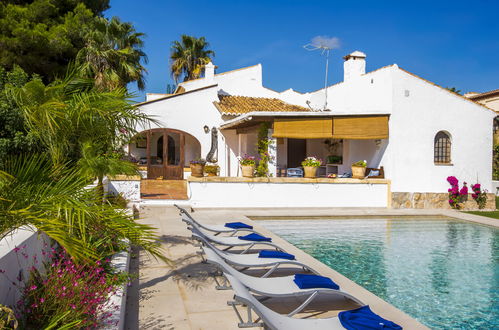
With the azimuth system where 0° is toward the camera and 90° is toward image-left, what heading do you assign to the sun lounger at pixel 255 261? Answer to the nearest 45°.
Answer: approximately 270°

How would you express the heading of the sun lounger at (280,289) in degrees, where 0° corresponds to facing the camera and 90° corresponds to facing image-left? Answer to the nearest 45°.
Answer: approximately 270°

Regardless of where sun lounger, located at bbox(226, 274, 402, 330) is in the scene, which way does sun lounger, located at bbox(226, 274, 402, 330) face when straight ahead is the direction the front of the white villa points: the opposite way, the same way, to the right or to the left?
to the left

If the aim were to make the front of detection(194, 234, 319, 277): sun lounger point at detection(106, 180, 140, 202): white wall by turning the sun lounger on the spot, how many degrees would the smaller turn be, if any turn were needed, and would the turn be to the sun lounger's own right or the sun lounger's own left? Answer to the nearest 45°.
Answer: approximately 135° to the sun lounger's own left

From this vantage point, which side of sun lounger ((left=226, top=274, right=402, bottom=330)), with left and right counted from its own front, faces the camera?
right

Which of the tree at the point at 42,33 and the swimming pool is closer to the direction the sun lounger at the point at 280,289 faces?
the swimming pool

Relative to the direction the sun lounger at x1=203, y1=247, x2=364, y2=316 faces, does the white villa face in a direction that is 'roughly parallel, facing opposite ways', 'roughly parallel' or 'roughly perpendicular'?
roughly perpendicular

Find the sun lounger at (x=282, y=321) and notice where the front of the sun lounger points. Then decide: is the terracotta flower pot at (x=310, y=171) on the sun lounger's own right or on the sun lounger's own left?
on the sun lounger's own left

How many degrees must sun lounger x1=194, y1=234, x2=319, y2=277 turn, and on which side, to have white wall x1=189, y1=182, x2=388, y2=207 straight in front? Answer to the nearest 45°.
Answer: approximately 90° to its left
